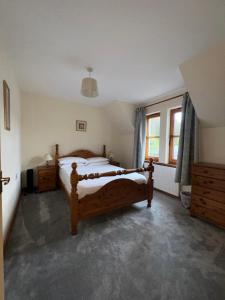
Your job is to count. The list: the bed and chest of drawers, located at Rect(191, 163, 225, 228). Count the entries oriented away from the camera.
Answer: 0

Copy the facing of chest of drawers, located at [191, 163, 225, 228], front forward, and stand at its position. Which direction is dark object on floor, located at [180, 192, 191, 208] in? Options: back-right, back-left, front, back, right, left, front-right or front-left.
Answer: right

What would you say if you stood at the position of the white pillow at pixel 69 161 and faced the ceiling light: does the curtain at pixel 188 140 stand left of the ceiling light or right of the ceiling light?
left

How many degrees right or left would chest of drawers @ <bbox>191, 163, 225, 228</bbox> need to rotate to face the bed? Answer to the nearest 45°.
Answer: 0° — it already faces it

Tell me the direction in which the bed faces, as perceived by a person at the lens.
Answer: facing the viewer and to the right of the viewer

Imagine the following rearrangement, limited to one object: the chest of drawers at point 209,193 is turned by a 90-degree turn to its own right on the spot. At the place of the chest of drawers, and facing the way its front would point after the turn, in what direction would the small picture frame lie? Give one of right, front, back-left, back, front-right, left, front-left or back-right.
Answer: front-left

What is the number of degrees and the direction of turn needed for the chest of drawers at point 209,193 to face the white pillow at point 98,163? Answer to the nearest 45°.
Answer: approximately 45° to its right

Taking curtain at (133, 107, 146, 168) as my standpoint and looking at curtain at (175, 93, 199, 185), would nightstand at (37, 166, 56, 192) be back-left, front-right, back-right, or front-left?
back-right

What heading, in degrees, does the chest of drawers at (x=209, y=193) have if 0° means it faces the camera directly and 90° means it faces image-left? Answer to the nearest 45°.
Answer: approximately 45°

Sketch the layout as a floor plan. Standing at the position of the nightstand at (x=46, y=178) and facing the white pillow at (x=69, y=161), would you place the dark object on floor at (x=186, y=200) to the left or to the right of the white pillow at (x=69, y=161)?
right

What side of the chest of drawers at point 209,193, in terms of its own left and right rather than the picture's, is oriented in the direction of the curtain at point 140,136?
right

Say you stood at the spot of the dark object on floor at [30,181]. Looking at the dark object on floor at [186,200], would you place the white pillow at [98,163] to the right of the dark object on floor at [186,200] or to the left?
left

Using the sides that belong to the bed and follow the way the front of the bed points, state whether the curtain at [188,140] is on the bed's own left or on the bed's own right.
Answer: on the bed's own left

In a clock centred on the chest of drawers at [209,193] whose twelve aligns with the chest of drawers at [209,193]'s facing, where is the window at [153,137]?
The window is roughly at 3 o'clock from the chest of drawers.

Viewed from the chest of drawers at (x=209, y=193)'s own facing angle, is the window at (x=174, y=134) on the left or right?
on its right

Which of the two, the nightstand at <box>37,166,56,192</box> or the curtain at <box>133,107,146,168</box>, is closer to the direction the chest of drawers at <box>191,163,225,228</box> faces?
the nightstand

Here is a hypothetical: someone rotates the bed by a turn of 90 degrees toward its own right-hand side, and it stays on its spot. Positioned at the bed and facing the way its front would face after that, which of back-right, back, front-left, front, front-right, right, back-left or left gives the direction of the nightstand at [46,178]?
right

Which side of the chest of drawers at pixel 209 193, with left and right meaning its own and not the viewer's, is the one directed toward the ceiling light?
front

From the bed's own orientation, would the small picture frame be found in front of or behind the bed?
behind

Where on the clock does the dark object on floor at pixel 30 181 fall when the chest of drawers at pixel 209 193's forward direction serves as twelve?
The dark object on floor is roughly at 1 o'clock from the chest of drawers.
